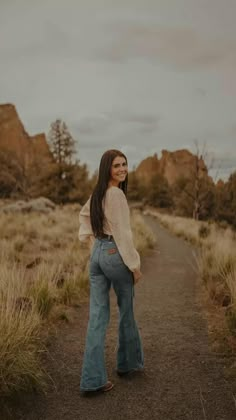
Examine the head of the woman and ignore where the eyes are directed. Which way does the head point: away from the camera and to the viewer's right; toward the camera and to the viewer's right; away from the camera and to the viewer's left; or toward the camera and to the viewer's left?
toward the camera and to the viewer's right

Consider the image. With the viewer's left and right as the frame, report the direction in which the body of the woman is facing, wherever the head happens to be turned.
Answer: facing away from the viewer and to the right of the viewer
